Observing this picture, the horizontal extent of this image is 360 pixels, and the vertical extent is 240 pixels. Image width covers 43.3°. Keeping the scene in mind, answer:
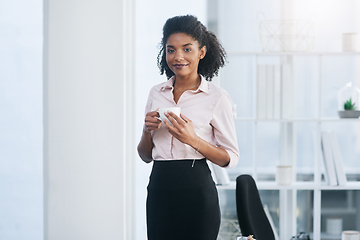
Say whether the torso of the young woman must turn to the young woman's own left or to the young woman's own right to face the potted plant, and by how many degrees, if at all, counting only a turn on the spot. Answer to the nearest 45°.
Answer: approximately 180°

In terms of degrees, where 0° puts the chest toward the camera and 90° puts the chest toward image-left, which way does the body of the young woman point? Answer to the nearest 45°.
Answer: approximately 45°

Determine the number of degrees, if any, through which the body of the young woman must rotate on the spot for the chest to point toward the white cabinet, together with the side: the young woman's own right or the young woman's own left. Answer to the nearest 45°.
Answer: approximately 180°

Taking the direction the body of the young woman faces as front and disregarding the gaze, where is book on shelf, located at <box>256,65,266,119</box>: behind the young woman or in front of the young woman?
behind

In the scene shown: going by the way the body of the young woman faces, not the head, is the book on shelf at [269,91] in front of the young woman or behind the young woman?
behind

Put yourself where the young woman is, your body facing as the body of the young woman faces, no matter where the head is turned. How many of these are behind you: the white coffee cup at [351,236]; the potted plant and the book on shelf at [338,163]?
3

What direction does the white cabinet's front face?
toward the camera

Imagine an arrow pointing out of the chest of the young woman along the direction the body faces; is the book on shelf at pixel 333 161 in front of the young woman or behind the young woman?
behind
